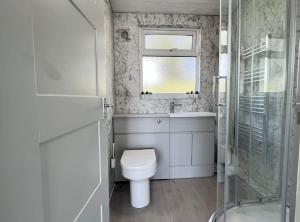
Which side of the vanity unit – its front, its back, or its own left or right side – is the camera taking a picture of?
front

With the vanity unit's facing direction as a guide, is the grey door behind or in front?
in front

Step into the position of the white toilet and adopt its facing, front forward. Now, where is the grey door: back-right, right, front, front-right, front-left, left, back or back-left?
front

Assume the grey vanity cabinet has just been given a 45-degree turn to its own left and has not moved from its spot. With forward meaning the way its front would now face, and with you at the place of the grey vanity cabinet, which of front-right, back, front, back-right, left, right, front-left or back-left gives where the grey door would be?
front-right

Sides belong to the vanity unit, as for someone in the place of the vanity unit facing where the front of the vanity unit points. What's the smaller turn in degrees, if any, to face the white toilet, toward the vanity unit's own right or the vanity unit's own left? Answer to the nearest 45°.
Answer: approximately 45° to the vanity unit's own right

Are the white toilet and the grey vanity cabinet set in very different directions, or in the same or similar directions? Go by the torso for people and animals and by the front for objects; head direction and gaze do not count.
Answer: same or similar directions

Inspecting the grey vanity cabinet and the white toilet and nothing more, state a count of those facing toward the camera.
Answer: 2

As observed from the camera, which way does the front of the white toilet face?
facing the viewer
